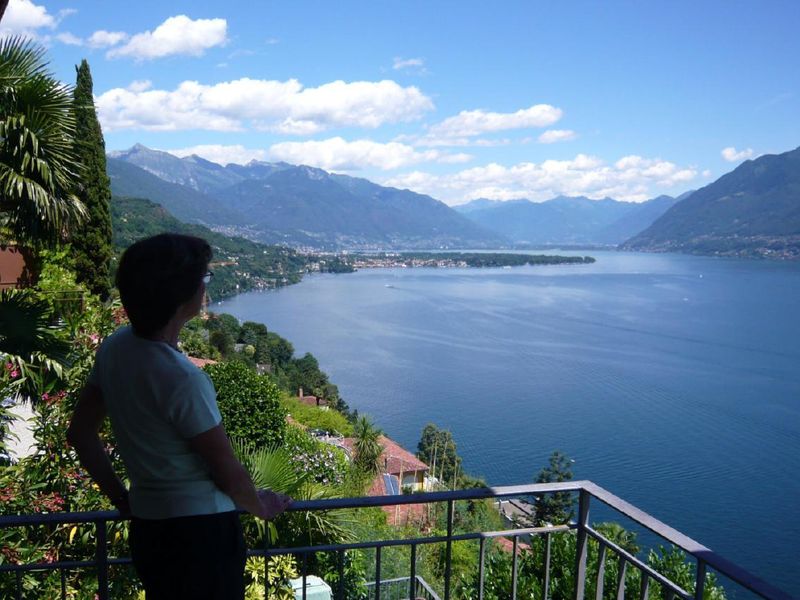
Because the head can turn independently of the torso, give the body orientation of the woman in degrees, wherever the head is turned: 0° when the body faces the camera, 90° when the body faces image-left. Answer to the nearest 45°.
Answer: approximately 225°

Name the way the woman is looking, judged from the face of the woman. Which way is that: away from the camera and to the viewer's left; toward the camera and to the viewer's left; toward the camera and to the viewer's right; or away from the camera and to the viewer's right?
away from the camera and to the viewer's right

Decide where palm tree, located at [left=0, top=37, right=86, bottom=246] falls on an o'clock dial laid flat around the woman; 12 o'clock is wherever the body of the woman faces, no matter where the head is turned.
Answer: The palm tree is roughly at 10 o'clock from the woman.

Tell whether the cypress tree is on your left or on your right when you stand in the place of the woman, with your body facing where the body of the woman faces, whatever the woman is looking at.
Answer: on your left
